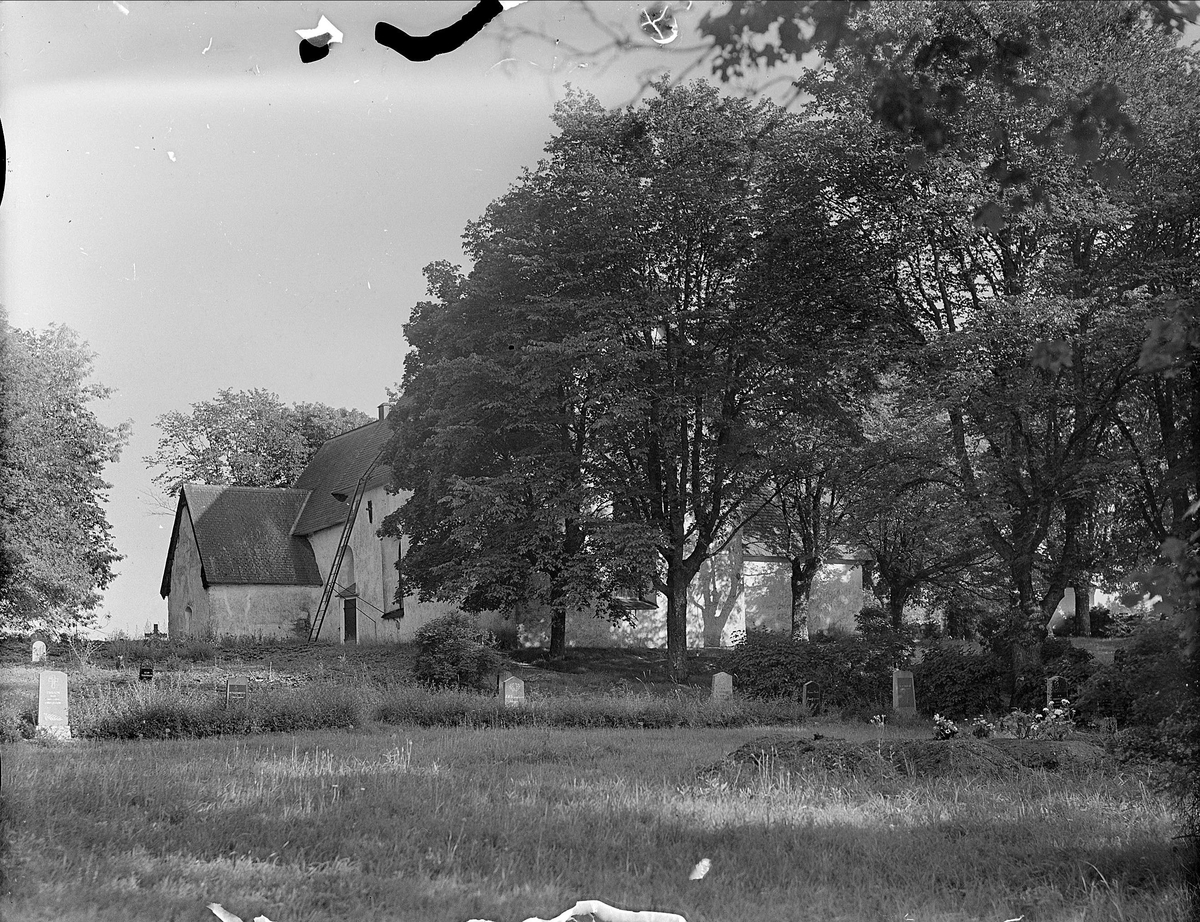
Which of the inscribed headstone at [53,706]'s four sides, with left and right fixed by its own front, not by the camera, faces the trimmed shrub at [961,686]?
left

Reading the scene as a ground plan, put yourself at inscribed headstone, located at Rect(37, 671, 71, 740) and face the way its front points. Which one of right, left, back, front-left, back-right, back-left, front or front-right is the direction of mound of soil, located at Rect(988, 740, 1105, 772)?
front-left

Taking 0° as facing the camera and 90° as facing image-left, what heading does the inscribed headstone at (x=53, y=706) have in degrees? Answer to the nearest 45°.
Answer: approximately 0°

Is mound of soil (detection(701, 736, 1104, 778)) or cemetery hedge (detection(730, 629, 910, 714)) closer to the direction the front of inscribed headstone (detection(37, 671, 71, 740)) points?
the mound of soil

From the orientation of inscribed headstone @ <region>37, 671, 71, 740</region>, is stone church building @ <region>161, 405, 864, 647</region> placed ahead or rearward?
rearward

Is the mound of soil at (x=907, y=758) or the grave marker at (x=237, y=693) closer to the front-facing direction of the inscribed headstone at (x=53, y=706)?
the mound of soil
